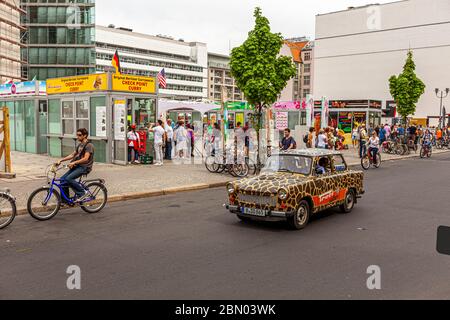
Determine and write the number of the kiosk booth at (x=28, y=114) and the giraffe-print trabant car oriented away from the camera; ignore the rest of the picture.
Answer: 0

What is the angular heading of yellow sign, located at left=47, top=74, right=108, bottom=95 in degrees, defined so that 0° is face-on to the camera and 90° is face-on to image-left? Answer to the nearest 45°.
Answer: approximately 45°

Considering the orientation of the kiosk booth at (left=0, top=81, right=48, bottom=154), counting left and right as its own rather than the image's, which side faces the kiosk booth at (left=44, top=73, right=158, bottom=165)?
left

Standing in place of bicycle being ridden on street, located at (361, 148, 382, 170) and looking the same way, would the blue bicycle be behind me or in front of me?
in front

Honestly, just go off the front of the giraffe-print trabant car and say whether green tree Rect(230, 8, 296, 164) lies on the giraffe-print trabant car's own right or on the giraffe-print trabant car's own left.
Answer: on the giraffe-print trabant car's own right

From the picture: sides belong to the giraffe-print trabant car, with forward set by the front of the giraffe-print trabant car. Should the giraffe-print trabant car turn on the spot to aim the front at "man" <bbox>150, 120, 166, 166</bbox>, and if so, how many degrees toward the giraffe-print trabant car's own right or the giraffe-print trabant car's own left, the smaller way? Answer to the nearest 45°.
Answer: approximately 90° to the giraffe-print trabant car's own right

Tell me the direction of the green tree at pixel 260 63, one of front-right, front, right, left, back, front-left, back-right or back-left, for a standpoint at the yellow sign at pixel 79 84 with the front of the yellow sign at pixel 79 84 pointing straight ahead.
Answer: left

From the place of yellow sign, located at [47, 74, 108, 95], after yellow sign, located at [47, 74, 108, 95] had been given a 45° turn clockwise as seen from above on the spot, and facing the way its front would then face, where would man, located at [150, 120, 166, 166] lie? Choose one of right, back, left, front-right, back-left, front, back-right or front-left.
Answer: back-left

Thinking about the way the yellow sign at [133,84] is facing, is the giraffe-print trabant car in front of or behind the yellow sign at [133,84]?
in front

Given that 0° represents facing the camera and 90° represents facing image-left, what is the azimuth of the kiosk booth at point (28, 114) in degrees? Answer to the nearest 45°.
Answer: approximately 45°
